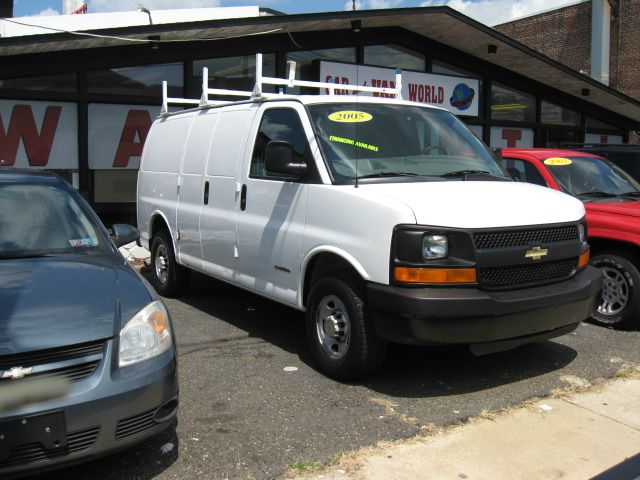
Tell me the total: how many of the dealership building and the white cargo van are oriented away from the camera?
0

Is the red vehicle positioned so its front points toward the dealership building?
no

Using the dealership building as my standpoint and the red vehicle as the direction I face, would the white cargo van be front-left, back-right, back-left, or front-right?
front-right

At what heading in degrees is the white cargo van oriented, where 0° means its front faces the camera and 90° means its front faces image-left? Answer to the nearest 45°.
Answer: approximately 315°

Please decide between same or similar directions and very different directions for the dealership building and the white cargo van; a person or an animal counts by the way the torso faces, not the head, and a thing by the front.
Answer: same or similar directions

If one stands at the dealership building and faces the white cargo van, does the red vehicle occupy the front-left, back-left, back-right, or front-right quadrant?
front-left

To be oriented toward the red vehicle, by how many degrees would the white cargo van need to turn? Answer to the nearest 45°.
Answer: approximately 90° to its left

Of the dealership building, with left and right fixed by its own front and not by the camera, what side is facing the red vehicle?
front

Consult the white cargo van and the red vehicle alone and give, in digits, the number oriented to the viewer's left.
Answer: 0

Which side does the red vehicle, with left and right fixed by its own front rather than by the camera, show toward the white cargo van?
right

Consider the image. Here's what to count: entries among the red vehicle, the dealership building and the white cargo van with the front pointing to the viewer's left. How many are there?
0

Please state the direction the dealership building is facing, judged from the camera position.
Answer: facing the viewer and to the right of the viewer

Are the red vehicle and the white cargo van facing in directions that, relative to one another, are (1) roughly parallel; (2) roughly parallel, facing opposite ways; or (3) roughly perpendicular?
roughly parallel
